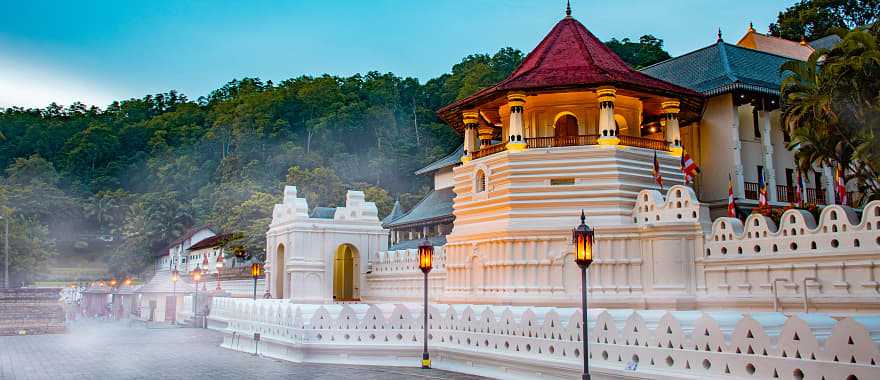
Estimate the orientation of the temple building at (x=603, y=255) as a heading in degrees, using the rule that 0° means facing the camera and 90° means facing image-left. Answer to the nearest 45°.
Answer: approximately 45°

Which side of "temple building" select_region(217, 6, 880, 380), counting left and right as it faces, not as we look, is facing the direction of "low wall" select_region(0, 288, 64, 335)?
right
